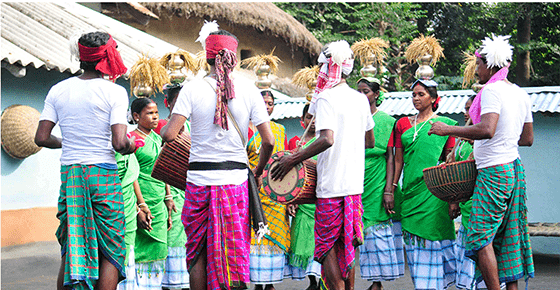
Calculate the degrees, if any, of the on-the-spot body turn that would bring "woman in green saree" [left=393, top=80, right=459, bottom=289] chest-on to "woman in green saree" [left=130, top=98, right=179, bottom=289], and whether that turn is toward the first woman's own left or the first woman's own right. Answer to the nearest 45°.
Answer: approximately 45° to the first woman's own right

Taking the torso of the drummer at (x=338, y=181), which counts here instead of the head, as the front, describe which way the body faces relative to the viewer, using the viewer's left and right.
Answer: facing away from the viewer and to the left of the viewer

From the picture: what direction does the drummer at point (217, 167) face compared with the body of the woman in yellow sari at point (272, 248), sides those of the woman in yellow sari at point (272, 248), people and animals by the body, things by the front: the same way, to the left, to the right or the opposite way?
the opposite way

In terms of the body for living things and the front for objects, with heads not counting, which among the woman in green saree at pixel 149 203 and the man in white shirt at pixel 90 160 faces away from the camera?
the man in white shirt

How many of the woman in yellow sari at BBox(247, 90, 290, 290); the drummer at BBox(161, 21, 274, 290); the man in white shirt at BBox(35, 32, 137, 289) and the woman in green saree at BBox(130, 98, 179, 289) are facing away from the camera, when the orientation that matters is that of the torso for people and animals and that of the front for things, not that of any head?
2

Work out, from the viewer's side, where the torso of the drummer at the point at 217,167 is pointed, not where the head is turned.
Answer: away from the camera

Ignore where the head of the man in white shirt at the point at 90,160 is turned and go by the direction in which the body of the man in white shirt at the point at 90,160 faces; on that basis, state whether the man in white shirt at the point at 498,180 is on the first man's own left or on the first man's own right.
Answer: on the first man's own right

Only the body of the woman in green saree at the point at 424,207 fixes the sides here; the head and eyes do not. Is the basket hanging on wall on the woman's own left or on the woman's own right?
on the woman's own right

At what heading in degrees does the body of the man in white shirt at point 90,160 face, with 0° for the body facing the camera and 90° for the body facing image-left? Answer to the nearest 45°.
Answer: approximately 180°

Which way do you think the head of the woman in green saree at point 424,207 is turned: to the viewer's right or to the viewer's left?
to the viewer's left
